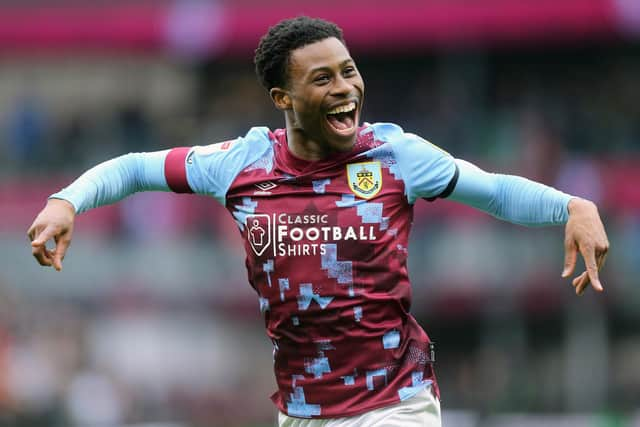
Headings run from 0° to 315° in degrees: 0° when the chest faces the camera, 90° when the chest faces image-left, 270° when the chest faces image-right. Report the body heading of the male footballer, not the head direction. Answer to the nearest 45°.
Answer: approximately 0°
